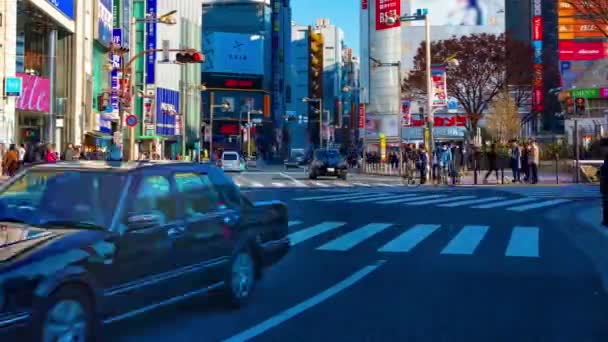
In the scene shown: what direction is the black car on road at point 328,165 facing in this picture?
toward the camera

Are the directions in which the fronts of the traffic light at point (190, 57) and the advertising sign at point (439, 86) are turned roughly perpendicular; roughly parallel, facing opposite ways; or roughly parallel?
roughly parallel

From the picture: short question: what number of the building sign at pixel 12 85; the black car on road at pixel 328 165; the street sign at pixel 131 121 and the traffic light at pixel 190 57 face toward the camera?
4

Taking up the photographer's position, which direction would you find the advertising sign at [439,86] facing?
facing the viewer

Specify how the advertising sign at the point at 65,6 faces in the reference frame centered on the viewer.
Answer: facing the viewer and to the right of the viewer

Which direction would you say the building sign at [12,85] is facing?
toward the camera
